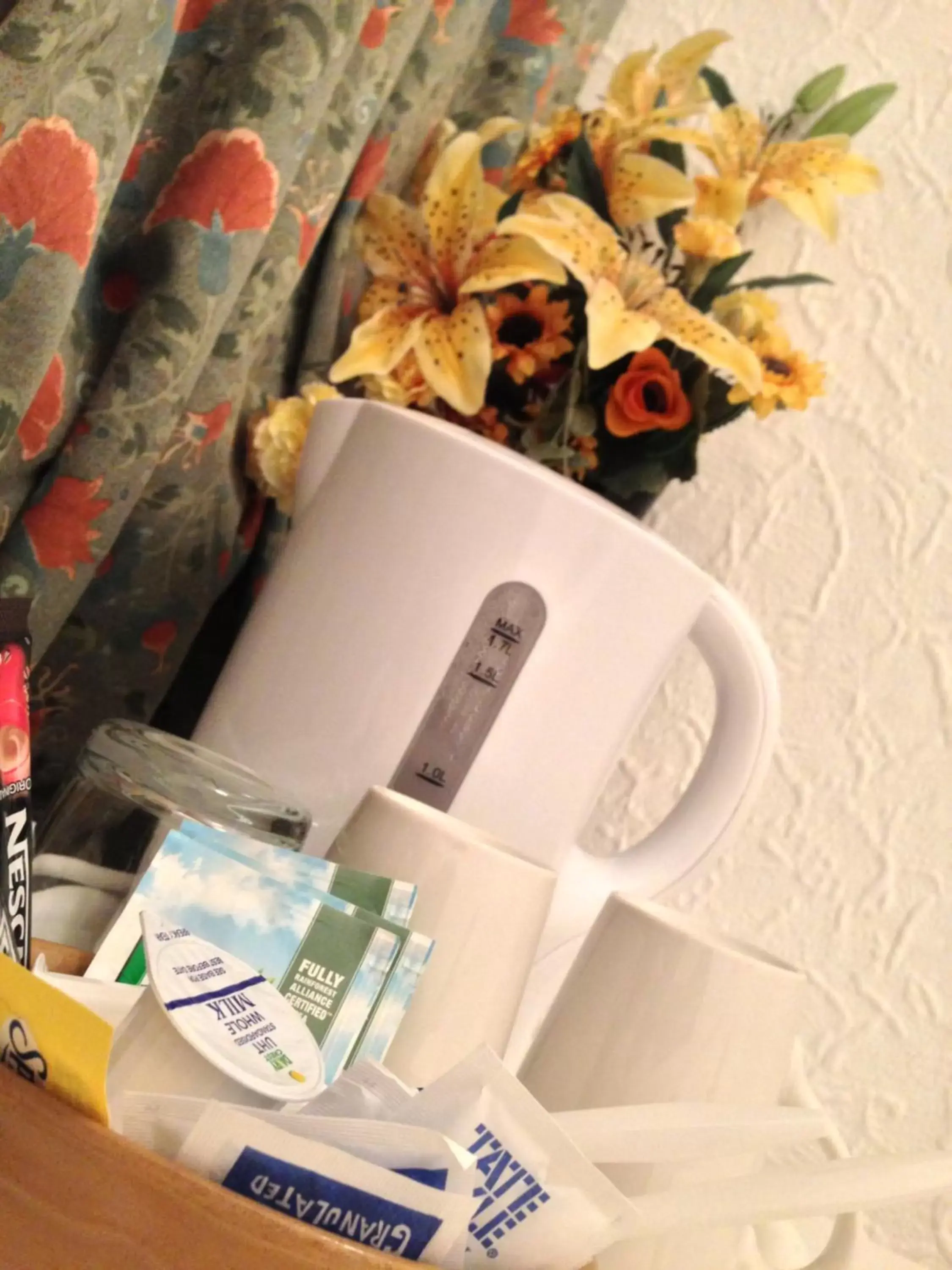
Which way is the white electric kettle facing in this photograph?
to the viewer's left

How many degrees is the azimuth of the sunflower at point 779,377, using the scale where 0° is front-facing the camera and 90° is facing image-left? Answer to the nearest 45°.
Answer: approximately 0°

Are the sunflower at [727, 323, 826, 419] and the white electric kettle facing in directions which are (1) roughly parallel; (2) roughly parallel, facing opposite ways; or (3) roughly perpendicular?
roughly perpendicular

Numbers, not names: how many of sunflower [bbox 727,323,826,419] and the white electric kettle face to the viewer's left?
1
